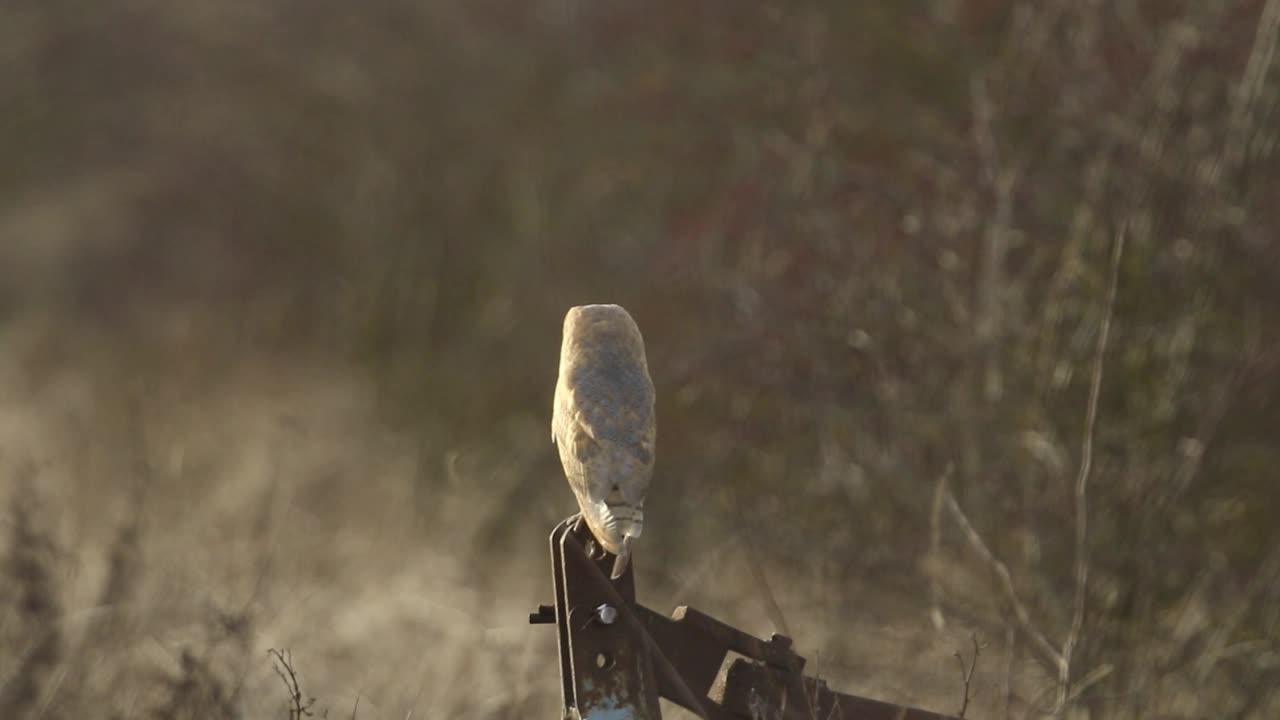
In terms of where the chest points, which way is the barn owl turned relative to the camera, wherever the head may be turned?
away from the camera
